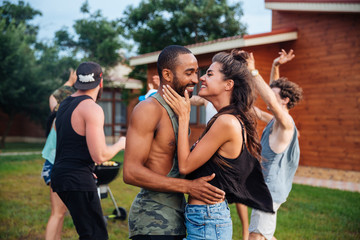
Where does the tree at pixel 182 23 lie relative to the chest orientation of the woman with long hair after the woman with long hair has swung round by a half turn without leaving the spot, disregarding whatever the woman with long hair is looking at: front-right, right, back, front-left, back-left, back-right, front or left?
left

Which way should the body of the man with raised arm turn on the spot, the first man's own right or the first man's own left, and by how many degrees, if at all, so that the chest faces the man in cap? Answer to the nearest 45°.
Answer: approximately 45° to the first man's own left

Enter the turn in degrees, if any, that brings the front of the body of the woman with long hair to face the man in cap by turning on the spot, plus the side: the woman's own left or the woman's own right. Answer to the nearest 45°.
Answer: approximately 45° to the woman's own right

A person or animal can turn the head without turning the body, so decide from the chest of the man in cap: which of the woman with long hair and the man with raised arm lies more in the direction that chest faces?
the man with raised arm

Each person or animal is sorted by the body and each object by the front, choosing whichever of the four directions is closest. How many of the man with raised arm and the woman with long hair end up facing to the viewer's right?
0

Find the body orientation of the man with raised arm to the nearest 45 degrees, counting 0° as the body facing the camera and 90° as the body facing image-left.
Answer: approximately 90°

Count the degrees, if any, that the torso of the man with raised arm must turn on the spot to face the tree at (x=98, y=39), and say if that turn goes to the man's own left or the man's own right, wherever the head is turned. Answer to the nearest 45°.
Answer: approximately 45° to the man's own right

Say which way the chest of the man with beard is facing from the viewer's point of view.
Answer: to the viewer's right

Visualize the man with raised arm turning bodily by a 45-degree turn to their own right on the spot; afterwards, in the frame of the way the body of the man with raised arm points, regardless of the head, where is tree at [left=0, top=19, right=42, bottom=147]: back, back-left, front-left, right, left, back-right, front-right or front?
front

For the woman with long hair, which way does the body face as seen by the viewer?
to the viewer's left

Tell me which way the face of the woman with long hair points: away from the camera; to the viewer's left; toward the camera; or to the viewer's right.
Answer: to the viewer's left

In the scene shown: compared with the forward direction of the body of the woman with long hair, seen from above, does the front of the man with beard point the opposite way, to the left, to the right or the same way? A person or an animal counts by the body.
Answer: the opposite way

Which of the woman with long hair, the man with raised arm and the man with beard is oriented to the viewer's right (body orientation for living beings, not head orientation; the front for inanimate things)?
the man with beard
